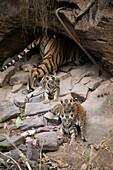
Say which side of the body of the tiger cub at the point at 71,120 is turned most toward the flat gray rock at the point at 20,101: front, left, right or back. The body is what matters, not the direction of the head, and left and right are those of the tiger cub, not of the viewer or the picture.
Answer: right

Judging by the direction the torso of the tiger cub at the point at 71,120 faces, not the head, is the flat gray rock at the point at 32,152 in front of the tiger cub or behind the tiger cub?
in front

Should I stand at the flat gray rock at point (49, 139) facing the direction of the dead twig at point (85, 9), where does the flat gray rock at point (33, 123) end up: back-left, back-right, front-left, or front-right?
front-left

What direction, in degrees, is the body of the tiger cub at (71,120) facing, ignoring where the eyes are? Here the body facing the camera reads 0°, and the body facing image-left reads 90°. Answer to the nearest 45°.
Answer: approximately 45°

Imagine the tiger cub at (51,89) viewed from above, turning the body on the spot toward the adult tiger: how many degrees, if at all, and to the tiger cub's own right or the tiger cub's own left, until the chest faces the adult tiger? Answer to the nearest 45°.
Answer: approximately 180°

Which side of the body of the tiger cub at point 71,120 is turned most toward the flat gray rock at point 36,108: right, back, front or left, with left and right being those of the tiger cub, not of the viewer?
right

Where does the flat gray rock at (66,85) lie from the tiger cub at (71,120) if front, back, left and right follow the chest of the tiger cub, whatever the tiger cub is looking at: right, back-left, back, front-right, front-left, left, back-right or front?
back-right

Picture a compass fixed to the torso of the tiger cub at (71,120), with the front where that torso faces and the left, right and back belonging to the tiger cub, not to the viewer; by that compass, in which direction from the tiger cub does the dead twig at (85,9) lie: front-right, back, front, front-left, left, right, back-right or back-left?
back-right

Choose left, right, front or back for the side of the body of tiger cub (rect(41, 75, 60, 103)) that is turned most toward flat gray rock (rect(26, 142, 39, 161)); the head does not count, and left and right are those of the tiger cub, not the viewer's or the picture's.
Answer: front

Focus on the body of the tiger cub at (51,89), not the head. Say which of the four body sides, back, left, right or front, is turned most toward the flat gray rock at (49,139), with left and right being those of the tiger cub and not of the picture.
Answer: front

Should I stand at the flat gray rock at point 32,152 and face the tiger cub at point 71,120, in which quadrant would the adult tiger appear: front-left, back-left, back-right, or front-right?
front-left

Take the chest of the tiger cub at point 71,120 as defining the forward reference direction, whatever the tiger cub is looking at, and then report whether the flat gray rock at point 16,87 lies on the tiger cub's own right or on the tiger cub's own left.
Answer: on the tiger cub's own right

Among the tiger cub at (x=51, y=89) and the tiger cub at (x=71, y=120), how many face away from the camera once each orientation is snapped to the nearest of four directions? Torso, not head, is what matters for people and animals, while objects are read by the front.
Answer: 0

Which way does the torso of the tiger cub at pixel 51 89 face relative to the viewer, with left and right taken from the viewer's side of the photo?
facing the viewer

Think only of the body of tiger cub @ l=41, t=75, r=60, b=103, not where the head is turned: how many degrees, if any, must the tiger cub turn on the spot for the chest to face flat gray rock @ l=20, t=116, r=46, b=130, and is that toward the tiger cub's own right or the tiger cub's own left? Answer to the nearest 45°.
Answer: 0° — it already faces it

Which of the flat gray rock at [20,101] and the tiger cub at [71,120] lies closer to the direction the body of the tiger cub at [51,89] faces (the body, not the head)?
the tiger cub
